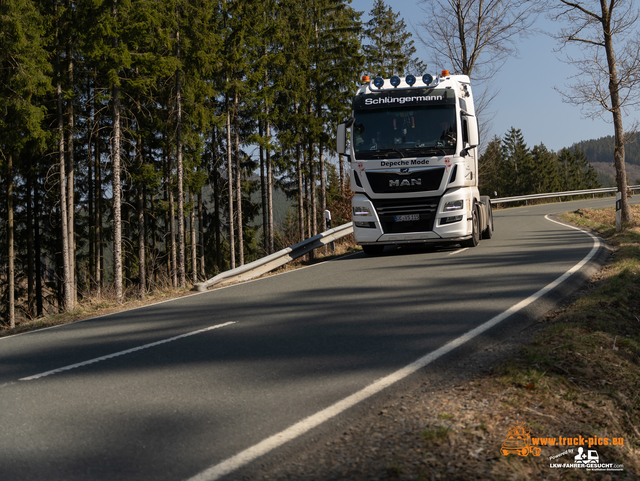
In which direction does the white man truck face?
toward the camera
